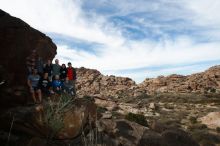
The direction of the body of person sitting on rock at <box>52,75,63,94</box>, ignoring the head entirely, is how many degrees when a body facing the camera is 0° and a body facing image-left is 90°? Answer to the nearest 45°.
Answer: approximately 0°

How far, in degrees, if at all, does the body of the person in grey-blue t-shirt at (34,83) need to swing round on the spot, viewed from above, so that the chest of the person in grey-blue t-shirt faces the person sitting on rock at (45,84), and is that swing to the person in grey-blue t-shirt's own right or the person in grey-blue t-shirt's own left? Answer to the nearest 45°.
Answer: approximately 135° to the person in grey-blue t-shirt's own left

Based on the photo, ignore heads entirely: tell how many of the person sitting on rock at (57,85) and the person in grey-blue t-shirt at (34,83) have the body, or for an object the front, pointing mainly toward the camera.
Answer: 2
